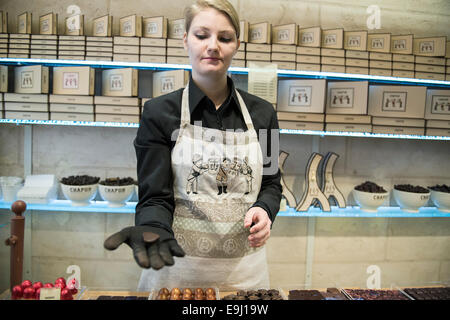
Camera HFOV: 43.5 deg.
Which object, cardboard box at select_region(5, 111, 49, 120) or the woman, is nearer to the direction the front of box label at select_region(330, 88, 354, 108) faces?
the woman

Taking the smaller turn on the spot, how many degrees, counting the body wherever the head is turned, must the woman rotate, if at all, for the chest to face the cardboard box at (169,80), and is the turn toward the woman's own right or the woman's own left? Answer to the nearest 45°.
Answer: approximately 180°

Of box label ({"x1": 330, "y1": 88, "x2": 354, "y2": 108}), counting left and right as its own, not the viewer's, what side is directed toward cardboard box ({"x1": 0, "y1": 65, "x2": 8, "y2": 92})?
right

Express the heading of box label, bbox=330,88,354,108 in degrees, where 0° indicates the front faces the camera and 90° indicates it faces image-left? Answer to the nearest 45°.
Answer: approximately 0°

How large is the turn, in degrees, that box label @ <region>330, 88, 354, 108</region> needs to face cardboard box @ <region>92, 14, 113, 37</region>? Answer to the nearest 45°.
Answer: approximately 90° to its right

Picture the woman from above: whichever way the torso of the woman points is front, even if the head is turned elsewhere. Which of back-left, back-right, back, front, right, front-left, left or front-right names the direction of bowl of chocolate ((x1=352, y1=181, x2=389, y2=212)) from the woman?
back-left
